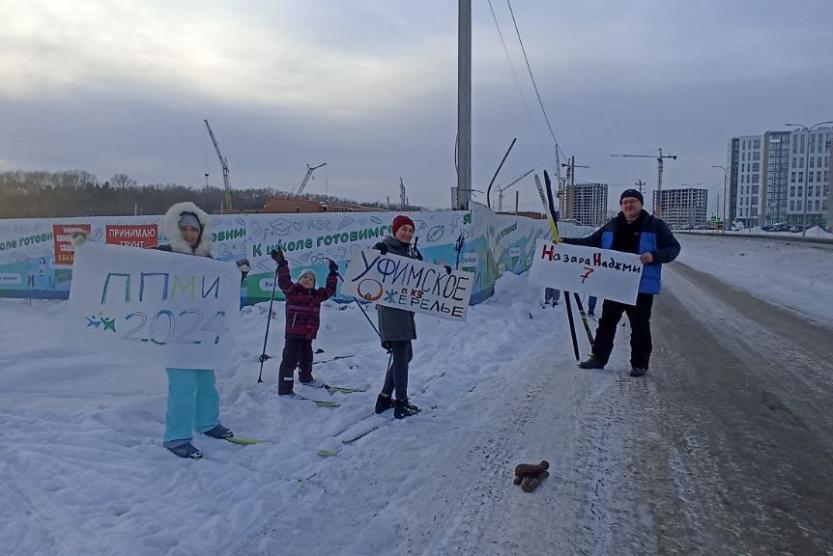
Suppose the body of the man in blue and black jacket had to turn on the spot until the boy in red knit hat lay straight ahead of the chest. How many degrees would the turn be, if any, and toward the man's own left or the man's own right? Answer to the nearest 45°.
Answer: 0° — they already face them

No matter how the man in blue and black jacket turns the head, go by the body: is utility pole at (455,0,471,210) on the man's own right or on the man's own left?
on the man's own right

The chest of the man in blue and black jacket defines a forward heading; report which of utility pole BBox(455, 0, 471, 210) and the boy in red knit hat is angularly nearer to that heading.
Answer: the boy in red knit hat

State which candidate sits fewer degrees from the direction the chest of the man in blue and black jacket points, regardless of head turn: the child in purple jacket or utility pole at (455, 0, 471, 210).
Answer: the child in purple jacket

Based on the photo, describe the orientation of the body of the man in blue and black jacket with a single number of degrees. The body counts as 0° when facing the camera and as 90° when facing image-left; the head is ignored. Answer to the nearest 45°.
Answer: approximately 45°

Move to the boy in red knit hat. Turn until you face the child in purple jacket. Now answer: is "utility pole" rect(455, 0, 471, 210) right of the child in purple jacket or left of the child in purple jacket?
right
